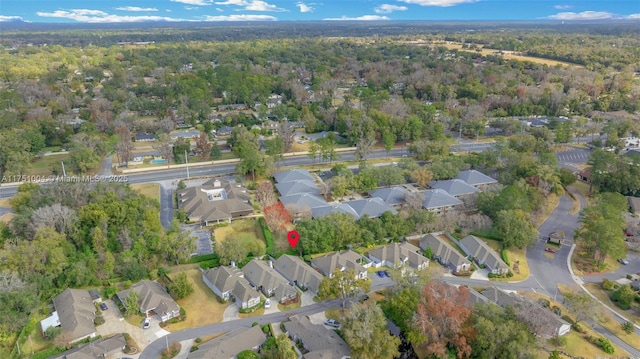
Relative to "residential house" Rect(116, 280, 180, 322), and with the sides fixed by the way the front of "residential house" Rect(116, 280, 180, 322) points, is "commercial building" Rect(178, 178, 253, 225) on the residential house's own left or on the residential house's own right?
on the residential house's own left

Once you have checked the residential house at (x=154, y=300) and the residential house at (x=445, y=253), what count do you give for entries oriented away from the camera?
0

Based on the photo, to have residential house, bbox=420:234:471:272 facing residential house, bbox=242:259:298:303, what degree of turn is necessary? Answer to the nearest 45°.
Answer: approximately 90° to its right

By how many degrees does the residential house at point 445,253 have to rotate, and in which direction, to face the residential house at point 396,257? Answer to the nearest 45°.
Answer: approximately 135° to its right

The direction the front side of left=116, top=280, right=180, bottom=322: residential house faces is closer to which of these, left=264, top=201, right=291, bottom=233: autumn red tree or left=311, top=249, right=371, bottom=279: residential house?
the residential house

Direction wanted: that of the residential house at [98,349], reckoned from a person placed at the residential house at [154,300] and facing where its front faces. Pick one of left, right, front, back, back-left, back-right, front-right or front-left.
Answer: right

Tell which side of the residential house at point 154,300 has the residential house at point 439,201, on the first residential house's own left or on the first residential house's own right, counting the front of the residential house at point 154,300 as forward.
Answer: on the first residential house's own left

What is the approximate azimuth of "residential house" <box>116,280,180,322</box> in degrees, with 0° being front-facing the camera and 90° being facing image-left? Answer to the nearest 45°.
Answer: approximately 315°

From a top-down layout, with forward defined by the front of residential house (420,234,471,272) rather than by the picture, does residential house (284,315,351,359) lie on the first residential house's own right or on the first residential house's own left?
on the first residential house's own right

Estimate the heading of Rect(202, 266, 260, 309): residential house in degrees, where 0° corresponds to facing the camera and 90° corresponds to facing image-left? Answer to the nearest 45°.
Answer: approximately 315°

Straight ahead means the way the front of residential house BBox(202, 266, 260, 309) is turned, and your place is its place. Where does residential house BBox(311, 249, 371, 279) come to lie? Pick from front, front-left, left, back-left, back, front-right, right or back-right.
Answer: front-left

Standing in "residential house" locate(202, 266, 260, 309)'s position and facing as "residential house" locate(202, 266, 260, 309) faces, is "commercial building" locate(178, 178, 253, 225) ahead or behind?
behind

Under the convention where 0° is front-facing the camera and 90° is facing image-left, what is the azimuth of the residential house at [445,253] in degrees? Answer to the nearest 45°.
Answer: approximately 315°

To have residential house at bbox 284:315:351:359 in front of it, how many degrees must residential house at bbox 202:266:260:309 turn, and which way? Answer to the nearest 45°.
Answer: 0° — it already faces it
